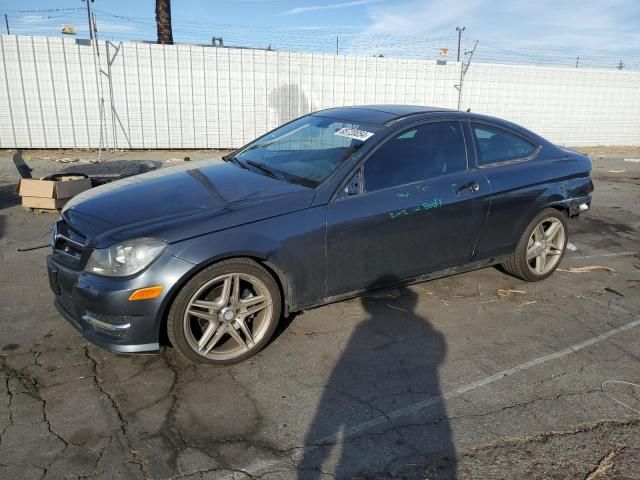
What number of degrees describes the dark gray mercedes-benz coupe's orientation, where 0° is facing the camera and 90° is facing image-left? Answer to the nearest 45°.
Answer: approximately 45°

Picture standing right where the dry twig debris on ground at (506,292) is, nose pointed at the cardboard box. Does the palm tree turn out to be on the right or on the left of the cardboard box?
right

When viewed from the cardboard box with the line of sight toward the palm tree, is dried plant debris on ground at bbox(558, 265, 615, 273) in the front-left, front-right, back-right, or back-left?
back-right

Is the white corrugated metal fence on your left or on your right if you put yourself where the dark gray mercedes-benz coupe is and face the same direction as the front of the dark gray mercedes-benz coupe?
on your right

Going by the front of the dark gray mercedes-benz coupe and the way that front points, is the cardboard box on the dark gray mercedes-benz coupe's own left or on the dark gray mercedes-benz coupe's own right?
on the dark gray mercedes-benz coupe's own right

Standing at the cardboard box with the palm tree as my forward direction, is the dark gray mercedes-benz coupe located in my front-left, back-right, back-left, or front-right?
back-right
